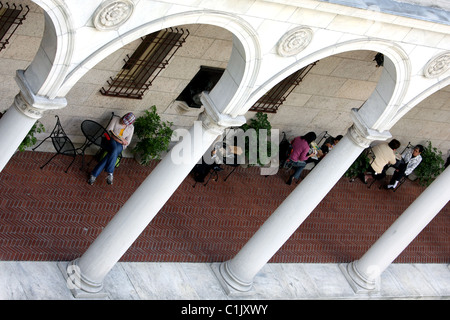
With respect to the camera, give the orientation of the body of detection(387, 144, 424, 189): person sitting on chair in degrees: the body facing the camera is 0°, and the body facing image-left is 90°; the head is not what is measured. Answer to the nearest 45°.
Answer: approximately 45°

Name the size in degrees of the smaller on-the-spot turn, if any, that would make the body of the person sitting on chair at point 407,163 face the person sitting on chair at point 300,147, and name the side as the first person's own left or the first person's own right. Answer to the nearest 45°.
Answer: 0° — they already face them

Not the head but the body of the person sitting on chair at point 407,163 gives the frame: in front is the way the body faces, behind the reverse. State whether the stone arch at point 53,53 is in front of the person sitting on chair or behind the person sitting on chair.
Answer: in front

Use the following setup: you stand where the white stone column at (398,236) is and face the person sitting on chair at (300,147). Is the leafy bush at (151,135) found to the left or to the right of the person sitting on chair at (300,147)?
left

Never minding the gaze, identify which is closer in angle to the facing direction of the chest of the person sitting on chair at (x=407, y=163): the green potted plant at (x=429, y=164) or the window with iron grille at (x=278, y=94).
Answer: the window with iron grille

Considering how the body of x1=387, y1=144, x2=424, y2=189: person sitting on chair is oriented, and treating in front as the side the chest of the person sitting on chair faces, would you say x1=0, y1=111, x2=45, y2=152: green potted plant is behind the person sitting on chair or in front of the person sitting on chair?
in front

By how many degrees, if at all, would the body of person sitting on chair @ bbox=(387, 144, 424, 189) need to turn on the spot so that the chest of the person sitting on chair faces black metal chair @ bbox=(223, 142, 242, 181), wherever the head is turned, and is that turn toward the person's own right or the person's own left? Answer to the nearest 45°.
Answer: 0° — they already face it

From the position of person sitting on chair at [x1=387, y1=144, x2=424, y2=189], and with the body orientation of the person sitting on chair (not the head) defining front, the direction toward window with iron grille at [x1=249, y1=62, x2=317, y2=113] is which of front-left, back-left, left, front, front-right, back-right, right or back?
front

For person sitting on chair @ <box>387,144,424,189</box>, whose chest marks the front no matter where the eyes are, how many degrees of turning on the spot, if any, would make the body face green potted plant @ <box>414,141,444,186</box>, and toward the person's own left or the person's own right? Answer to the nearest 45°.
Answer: approximately 180°

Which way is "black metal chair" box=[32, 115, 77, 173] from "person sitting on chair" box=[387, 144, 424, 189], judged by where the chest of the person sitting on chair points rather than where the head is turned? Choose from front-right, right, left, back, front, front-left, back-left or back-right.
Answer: front

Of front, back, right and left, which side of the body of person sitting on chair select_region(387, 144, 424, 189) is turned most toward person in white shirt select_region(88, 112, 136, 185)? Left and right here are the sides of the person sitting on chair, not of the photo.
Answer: front

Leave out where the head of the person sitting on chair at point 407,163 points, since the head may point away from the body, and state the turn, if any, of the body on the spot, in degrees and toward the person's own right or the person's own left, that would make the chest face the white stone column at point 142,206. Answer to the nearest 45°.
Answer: approximately 45° to the person's own left

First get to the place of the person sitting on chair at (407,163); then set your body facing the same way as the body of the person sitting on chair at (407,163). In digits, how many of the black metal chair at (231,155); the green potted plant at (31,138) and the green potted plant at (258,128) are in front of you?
3

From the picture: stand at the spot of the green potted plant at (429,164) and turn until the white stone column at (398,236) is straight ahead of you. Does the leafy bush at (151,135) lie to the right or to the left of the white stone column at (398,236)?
right

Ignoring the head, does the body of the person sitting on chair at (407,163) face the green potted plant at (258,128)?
yes

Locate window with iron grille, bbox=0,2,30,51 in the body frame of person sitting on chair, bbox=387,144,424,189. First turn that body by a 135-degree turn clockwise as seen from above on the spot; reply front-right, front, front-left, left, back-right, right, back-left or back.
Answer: back-left
